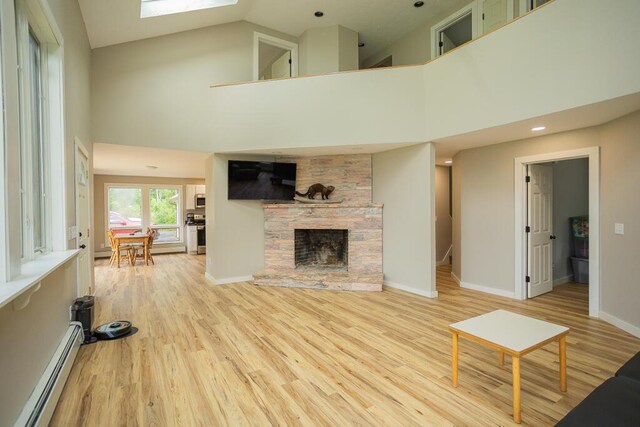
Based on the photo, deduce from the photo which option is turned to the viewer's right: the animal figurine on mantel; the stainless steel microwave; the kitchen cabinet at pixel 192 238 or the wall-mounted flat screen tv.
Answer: the animal figurine on mantel

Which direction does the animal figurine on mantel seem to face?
to the viewer's right

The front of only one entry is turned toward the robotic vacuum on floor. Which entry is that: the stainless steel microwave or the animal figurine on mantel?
the stainless steel microwave

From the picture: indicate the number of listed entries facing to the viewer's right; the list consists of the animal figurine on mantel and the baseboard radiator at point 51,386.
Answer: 2

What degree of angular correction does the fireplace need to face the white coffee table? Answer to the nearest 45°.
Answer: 0° — it already faces it

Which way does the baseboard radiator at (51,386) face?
to the viewer's right
